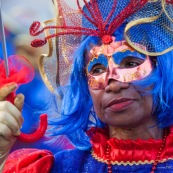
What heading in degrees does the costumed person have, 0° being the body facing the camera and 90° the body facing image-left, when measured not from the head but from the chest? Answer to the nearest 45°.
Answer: approximately 0°

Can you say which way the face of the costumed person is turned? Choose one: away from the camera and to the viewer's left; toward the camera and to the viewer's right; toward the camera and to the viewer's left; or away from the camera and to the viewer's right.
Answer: toward the camera and to the viewer's left
